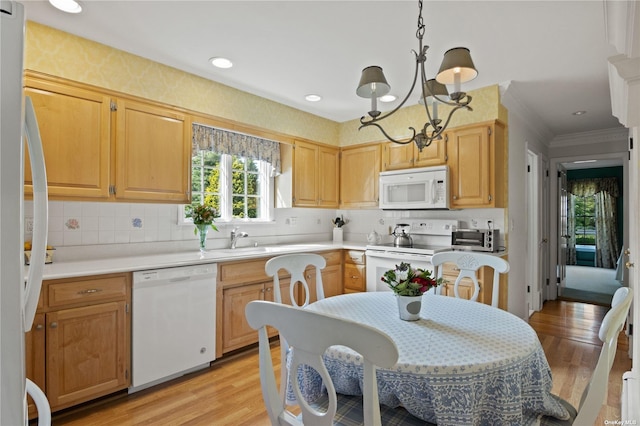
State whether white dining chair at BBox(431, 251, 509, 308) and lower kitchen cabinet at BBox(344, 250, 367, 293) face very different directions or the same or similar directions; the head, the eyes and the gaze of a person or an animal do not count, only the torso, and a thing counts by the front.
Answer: same or similar directions

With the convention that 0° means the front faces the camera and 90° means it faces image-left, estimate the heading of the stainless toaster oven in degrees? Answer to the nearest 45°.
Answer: approximately 0°

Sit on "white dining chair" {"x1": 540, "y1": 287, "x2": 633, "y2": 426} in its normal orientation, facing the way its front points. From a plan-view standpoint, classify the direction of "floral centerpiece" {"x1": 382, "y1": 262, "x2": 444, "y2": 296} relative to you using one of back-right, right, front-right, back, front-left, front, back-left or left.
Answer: front

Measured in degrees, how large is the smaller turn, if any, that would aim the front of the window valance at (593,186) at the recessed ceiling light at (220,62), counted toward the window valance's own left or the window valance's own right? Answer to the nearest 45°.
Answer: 0° — it already faces it

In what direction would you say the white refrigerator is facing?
to the viewer's right

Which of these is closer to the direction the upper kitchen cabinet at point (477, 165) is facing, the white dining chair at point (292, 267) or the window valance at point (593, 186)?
the white dining chair

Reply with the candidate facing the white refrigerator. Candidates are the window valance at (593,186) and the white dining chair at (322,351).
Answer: the window valance

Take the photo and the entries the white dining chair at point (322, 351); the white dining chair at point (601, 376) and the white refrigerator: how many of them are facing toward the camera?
0

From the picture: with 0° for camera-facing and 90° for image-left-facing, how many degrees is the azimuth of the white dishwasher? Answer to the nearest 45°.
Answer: approximately 315°

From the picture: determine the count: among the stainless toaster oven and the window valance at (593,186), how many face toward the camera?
2

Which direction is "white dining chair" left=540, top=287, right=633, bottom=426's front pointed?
to the viewer's left

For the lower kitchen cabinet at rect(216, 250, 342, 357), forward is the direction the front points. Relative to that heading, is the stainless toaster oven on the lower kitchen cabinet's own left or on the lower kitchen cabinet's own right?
on the lower kitchen cabinet's own left

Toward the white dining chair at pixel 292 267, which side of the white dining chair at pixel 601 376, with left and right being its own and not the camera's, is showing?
front

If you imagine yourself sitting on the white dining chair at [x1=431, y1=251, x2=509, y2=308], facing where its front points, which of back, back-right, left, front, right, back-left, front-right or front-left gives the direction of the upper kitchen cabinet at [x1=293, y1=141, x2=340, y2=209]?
right

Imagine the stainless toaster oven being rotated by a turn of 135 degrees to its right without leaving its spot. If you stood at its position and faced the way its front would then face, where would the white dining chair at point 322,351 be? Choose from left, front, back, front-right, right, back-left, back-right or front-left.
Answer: back-left

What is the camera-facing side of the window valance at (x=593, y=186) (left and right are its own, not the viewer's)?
front

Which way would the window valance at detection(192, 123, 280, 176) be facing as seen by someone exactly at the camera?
facing the viewer and to the right of the viewer
